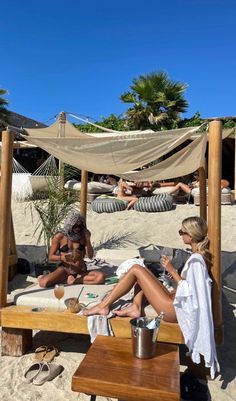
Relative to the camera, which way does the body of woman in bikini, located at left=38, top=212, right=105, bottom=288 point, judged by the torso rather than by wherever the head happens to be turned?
toward the camera

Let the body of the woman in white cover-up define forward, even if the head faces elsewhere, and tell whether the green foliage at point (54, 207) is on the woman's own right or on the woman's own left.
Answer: on the woman's own right

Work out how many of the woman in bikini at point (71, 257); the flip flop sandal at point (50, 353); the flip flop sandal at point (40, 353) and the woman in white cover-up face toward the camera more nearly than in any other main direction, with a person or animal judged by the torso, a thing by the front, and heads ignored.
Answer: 1

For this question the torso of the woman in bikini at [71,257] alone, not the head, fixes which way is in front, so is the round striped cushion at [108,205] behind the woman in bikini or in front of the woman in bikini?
behind

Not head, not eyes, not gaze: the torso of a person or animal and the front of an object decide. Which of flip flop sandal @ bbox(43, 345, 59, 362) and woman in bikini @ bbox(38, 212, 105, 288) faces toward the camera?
the woman in bikini

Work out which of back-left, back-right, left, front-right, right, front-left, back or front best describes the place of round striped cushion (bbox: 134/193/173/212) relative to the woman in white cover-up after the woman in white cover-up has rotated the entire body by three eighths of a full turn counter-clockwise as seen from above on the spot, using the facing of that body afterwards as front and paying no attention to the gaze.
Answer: back-left

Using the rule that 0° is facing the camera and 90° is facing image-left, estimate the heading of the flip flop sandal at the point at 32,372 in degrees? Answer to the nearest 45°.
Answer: approximately 225°

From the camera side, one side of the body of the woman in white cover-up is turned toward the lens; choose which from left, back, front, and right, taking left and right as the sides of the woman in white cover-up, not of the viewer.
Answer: left

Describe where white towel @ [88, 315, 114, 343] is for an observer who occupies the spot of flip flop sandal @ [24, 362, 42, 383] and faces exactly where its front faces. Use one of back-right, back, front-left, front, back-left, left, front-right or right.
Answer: front-right
